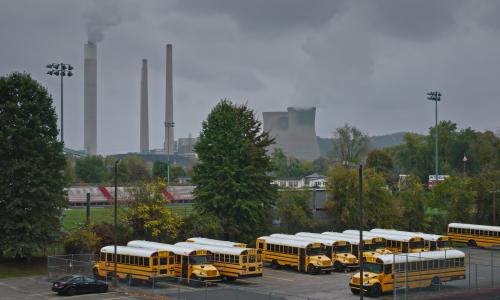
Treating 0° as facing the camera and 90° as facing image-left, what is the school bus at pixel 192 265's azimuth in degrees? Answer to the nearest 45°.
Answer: approximately 315°

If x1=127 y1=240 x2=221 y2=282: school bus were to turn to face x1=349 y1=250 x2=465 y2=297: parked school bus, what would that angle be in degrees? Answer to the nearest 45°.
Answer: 0° — it already faces it

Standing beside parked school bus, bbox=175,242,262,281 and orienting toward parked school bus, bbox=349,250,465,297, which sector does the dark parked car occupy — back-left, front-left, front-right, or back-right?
back-right

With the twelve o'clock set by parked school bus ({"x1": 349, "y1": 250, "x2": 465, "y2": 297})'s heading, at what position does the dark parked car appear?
The dark parked car is roughly at 1 o'clock from the parked school bus.

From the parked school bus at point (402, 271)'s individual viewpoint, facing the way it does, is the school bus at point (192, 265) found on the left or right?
on its right
